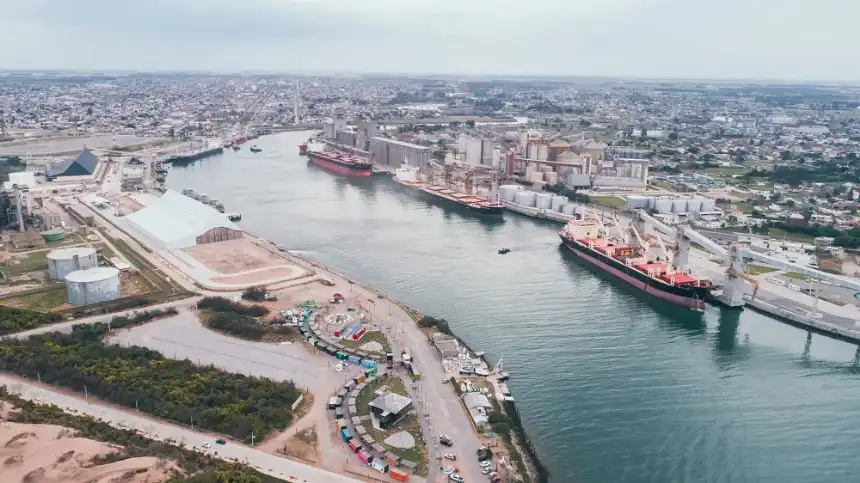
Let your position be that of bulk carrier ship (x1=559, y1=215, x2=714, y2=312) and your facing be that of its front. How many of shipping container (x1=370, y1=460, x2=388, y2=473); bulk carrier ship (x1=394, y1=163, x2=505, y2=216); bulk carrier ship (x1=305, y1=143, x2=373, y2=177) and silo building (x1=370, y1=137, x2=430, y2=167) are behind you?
3

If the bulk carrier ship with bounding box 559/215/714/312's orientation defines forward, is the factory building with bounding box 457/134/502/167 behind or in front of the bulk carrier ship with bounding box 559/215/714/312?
behind

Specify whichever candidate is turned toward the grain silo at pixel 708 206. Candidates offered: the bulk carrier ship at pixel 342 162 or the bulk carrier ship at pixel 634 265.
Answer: the bulk carrier ship at pixel 342 162

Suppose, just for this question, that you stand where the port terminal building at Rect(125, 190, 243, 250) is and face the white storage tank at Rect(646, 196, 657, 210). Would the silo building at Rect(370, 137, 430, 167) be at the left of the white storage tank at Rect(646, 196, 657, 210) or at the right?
left

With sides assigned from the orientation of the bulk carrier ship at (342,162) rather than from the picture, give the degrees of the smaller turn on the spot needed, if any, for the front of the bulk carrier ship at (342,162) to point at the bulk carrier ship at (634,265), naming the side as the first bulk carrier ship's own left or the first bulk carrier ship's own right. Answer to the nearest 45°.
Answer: approximately 45° to the first bulk carrier ship's own right

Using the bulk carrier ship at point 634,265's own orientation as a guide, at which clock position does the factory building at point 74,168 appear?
The factory building is roughly at 5 o'clock from the bulk carrier ship.

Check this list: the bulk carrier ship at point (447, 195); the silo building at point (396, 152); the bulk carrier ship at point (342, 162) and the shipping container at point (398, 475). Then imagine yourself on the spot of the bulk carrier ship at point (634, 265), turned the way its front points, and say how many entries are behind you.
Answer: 3

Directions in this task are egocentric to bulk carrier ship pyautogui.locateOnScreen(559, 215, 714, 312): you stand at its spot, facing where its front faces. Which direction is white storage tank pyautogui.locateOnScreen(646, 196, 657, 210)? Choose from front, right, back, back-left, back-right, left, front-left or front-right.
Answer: back-left

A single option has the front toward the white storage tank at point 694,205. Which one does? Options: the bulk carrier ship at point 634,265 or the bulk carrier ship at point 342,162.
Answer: the bulk carrier ship at point 342,162

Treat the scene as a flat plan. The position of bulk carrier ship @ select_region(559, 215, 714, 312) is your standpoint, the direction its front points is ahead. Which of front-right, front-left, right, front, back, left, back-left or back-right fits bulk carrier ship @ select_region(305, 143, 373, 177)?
back

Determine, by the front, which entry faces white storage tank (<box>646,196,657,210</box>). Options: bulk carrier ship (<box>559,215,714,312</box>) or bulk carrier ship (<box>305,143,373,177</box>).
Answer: bulk carrier ship (<box>305,143,373,177</box>)

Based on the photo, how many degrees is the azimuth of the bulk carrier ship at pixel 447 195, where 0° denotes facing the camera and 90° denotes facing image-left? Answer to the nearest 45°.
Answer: approximately 315°

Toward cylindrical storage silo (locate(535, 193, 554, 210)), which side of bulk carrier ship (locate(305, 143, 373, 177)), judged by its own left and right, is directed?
front

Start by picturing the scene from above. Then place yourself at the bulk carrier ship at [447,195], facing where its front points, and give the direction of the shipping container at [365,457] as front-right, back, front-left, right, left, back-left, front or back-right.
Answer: front-right

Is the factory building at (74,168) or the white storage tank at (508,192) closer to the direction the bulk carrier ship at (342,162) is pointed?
the white storage tank
